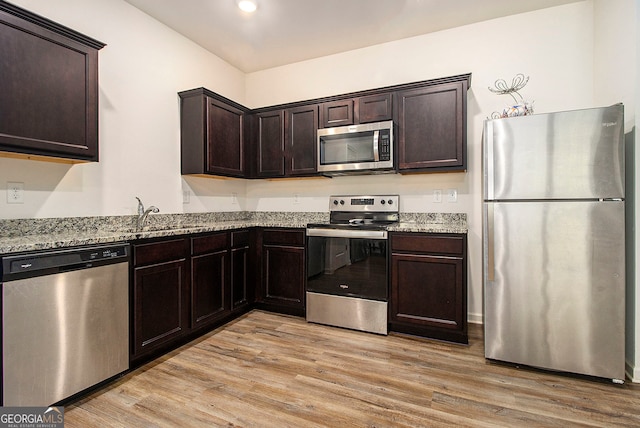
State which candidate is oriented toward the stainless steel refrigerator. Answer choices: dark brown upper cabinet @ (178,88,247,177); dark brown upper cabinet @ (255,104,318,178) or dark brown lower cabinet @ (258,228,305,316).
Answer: dark brown upper cabinet @ (178,88,247,177)

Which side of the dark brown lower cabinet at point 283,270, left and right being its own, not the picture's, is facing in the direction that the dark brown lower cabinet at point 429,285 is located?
left

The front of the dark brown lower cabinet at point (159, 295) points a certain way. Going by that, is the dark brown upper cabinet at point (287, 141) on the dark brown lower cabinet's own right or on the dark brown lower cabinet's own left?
on the dark brown lower cabinet's own left

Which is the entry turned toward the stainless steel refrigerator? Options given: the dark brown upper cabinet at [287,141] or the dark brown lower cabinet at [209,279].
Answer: the dark brown lower cabinet

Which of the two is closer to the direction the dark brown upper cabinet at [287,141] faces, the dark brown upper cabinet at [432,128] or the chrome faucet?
the chrome faucet
